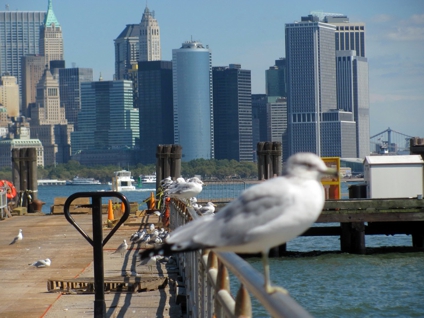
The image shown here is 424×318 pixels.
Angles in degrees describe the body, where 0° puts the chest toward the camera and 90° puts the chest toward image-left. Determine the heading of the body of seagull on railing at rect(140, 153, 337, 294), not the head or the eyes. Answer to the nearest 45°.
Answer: approximately 270°

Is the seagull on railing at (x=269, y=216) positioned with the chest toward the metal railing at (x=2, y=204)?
no

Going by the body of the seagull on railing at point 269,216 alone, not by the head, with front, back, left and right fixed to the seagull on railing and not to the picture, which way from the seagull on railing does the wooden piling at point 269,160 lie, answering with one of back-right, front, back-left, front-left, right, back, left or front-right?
left

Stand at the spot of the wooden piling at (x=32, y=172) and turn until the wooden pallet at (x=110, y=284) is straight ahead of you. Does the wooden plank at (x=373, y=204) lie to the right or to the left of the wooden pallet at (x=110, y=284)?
left

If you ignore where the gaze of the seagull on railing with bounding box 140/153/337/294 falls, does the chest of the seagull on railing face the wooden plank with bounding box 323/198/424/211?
no

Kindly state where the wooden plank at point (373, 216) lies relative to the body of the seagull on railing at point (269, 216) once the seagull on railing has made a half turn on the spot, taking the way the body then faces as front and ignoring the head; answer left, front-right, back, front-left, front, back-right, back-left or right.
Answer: right

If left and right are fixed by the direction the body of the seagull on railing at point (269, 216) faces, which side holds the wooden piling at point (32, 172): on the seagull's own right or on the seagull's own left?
on the seagull's own left

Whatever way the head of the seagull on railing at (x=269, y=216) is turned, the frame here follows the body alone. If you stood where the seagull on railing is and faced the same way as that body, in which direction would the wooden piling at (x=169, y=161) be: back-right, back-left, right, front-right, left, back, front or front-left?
left
